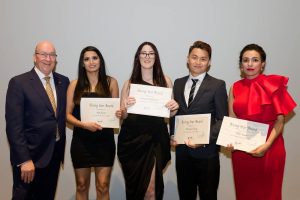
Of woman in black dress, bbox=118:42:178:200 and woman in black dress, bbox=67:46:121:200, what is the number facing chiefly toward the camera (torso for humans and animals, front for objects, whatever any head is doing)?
2

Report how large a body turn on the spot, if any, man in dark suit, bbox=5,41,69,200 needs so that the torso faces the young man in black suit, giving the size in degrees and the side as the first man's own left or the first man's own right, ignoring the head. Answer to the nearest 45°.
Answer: approximately 45° to the first man's own left

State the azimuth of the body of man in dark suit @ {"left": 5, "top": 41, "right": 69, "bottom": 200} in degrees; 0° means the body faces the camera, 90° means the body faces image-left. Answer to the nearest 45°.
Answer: approximately 315°

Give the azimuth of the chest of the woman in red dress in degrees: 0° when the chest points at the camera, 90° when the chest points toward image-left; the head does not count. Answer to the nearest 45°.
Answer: approximately 45°

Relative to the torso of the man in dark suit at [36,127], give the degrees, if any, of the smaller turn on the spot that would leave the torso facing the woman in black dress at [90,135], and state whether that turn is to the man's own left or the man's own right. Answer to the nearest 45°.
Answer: approximately 45° to the man's own left

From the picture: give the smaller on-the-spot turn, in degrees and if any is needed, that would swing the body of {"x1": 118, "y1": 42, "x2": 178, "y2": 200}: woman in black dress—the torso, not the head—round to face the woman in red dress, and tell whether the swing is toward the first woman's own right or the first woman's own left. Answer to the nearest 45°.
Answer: approximately 90° to the first woman's own left

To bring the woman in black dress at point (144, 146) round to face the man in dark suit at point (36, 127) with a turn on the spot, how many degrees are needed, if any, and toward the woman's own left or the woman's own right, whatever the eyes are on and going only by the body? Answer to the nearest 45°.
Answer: approximately 90° to the woman's own right

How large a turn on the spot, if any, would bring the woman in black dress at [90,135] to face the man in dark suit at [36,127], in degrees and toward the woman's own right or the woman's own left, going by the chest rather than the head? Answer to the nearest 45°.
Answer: approximately 45° to the woman's own right

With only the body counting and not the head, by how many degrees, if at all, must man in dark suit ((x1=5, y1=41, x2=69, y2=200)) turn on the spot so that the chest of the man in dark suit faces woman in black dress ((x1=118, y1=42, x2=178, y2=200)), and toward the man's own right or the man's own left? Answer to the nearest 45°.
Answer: approximately 45° to the man's own left

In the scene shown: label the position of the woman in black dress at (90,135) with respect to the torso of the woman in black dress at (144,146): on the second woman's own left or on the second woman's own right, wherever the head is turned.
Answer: on the second woman's own right

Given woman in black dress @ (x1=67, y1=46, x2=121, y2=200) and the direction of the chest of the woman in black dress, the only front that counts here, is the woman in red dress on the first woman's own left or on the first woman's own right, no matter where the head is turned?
on the first woman's own left
